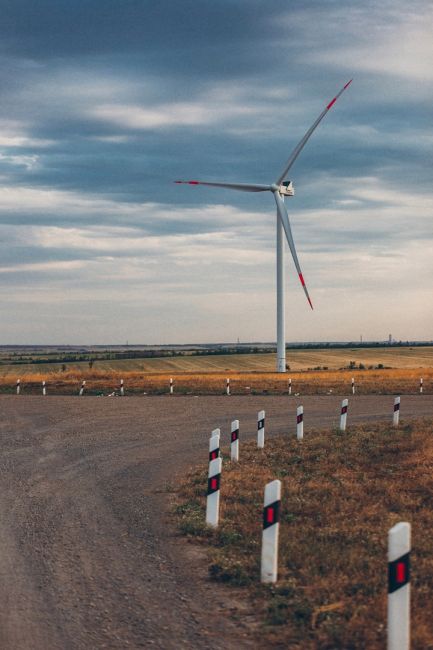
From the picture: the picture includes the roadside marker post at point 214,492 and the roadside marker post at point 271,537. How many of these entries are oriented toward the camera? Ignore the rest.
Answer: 2

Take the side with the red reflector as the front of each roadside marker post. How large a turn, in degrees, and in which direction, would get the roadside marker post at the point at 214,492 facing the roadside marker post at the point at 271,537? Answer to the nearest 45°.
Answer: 0° — it already faces it

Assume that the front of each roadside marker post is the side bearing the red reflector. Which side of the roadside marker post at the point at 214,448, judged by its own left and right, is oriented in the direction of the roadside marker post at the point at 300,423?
back

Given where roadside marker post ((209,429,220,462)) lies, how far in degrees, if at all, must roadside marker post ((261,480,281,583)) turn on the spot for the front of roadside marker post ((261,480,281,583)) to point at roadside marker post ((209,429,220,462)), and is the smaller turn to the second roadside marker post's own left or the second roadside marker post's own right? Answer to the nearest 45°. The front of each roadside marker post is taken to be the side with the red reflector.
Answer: approximately 180°

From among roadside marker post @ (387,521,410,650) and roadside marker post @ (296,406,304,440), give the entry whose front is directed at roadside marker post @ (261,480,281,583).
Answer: roadside marker post @ (296,406,304,440)

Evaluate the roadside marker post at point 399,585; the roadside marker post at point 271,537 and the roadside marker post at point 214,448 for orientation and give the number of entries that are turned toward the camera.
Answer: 3

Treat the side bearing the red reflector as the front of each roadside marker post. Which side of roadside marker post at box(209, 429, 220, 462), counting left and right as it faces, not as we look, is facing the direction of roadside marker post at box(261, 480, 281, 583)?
front

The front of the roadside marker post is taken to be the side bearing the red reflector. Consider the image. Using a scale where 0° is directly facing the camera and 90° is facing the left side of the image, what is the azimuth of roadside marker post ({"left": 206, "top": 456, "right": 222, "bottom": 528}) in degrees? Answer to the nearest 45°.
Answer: approximately 0°

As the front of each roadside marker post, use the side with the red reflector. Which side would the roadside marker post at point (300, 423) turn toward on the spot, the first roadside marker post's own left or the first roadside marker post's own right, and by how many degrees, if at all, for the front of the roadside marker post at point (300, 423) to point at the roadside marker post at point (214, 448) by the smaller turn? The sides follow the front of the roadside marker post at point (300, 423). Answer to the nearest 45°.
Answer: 0° — it already faces it
